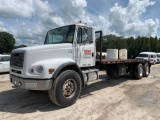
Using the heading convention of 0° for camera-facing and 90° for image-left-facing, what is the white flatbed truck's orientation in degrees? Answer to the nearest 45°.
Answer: approximately 45°
